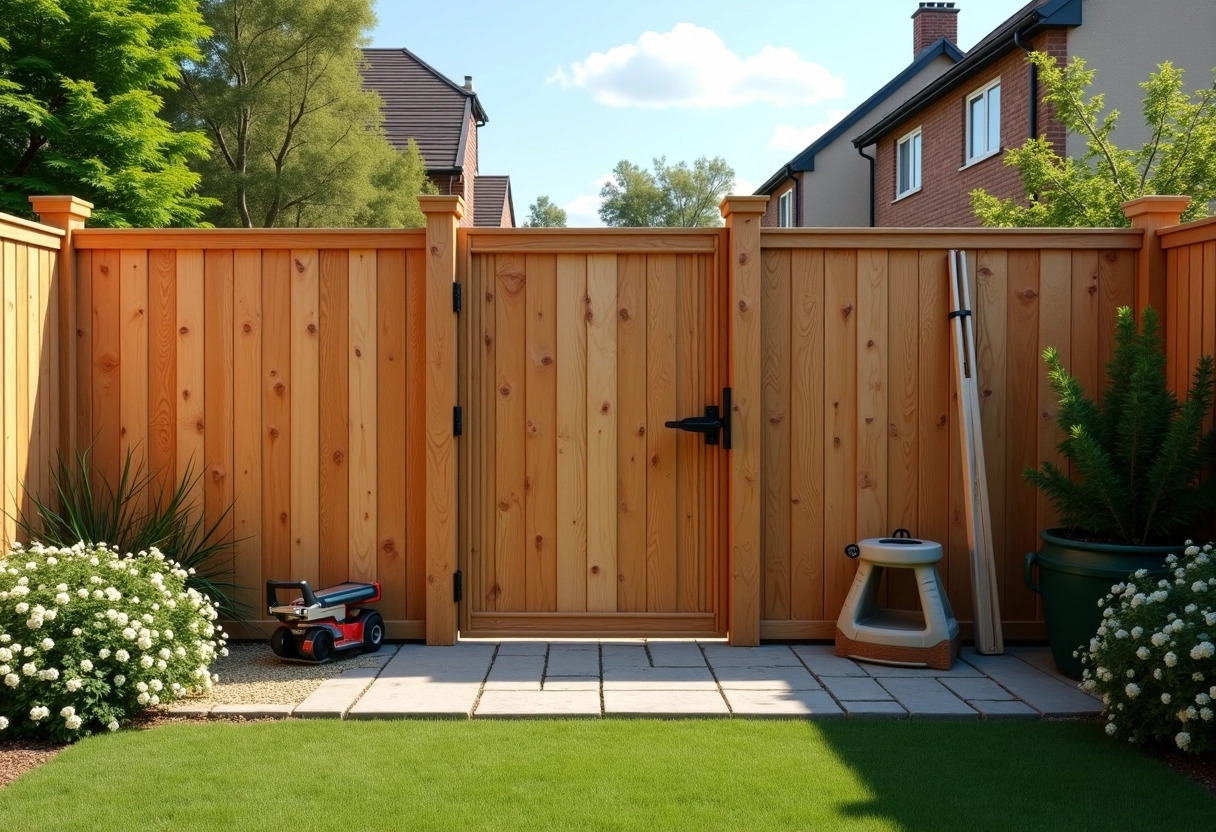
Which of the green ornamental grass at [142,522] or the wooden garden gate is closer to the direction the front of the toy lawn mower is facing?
the green ornamental grass

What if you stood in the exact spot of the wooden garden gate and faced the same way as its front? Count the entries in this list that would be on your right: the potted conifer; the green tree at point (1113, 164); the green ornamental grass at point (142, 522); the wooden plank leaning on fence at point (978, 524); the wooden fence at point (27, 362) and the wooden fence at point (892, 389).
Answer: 2

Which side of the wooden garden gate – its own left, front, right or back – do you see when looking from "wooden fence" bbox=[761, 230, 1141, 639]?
left

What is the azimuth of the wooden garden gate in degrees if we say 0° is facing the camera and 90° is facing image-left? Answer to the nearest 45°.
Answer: approximately 0°

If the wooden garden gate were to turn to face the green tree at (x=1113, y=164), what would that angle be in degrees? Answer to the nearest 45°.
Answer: approximately 135° to its left

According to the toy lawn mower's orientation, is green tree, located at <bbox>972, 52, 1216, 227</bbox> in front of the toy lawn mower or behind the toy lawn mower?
behind

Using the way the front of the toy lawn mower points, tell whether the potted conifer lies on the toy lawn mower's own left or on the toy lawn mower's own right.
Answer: on the toy lawn mower's own left

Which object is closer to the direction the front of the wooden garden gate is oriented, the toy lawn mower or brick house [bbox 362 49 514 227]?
the toy lawn mower

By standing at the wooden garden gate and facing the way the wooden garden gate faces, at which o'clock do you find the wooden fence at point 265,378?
The wooden fence is roughly at 3 o'clock from the wooden garden gate.

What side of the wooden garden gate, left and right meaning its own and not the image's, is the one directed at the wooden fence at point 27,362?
right
